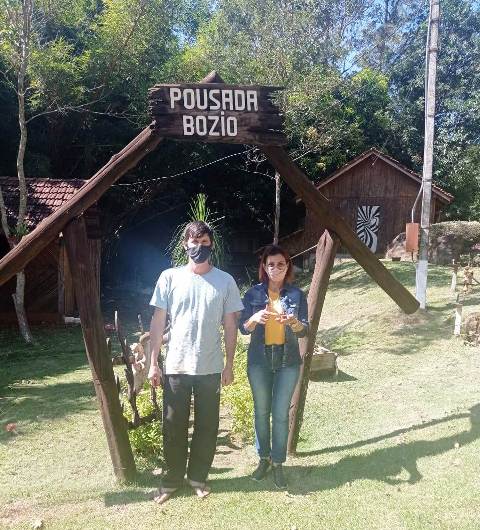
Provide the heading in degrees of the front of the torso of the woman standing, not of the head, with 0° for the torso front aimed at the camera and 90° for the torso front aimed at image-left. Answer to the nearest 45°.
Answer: approximately 0°

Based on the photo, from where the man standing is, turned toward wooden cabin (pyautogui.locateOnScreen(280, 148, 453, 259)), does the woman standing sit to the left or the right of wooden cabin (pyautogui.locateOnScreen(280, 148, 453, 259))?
right

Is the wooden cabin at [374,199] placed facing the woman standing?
yes

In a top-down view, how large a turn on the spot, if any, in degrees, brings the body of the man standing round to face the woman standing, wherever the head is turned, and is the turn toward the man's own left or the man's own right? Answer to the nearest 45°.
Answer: approximately 90° to the man's own left

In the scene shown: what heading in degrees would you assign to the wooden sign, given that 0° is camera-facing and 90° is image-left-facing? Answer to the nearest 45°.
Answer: approximately 0°
